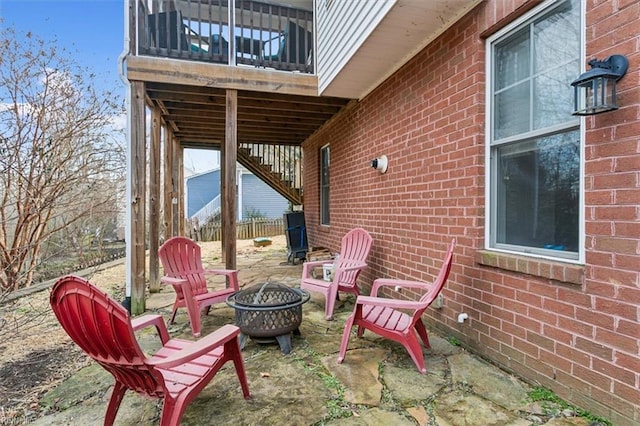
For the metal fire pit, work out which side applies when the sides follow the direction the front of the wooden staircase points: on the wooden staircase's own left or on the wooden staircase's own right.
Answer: on the wooden staircase's own right

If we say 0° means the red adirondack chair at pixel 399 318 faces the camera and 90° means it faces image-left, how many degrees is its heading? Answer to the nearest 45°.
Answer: approximately 90°

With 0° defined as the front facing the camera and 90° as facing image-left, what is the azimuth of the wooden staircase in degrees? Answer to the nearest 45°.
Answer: approximately 270°

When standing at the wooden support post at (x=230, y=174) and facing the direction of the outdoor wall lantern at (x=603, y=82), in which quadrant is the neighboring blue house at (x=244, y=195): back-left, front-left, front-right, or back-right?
back-left

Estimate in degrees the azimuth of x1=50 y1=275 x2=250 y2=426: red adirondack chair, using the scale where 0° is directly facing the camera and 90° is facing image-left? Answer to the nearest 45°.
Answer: approximately 225°

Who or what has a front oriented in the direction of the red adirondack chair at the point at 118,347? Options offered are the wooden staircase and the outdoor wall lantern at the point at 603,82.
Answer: the outdoor wall lantern

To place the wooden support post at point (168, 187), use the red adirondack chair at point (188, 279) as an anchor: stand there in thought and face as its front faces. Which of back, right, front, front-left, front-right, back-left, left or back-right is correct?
back-left

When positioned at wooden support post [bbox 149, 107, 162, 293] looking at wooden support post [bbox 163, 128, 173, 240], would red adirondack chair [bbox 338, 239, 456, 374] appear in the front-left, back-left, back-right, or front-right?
back-right
